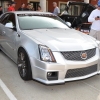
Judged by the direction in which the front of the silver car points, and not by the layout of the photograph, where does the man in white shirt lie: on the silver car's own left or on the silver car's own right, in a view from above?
on the silver car's own left

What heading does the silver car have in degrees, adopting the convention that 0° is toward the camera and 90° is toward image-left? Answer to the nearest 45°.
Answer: approximately 315°

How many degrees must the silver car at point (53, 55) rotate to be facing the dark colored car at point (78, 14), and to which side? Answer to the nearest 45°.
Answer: approximately 135° to its left
